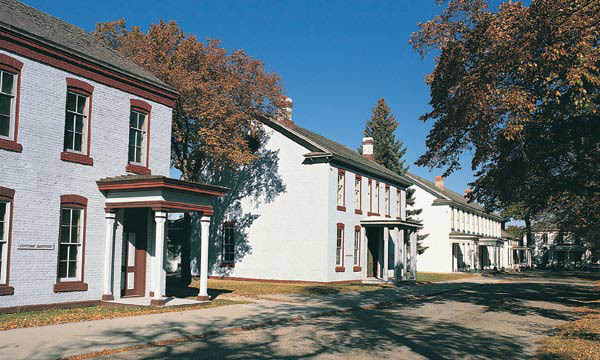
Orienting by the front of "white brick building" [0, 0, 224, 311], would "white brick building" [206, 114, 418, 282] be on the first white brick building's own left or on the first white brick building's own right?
on the first white brick building's own left

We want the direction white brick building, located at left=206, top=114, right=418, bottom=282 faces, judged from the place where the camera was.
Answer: facing the viewer and to the right of the viewer

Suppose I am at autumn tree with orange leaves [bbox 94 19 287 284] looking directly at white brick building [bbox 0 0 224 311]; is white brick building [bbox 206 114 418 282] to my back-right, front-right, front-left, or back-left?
back-left

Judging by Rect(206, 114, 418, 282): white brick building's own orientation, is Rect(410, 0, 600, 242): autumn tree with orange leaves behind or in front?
in front

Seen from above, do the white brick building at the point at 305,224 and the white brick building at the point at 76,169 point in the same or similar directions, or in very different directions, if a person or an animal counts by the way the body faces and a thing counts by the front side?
same or similar directions

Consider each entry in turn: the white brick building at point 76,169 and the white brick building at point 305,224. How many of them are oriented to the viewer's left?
0

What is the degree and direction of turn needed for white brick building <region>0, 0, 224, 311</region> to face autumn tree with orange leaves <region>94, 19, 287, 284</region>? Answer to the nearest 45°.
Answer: approximately 90° to its left

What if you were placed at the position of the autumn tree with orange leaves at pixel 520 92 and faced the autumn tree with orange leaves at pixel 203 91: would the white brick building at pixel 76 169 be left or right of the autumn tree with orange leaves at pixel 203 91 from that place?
left

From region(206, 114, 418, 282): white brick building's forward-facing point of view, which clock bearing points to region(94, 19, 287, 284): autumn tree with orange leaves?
The autumn tree with orange leaves is roughly at 3 o'clock from the white brick building.
